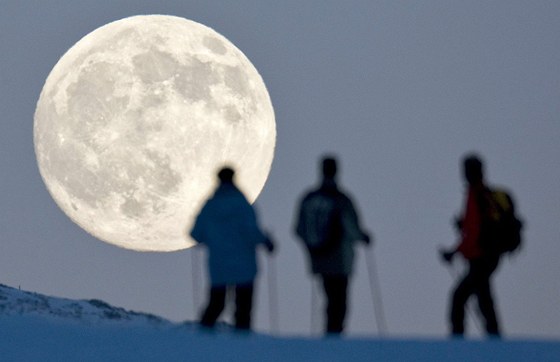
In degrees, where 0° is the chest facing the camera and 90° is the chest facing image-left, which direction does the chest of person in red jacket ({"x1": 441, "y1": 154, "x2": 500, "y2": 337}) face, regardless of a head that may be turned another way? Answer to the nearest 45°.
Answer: approximately 90°

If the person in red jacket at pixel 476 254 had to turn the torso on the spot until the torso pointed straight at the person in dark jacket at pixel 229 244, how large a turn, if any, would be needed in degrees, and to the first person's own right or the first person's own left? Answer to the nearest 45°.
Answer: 0° — they already face them

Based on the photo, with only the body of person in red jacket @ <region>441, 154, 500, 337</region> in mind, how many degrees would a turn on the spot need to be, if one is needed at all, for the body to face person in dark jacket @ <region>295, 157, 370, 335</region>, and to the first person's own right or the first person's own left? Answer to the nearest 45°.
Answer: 0° — they already face them
